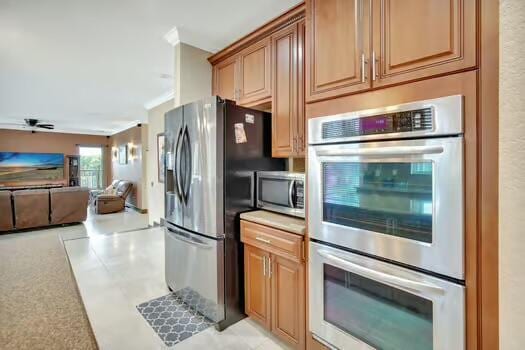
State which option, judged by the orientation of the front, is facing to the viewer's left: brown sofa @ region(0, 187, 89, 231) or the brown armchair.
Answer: the brown armchair

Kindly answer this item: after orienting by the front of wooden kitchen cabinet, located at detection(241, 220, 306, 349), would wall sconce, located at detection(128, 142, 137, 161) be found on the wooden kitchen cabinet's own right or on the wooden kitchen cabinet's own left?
on the wooden kitchen cabinet's own right

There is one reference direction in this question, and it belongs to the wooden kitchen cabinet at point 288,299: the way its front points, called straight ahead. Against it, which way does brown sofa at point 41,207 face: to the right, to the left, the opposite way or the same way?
to the right

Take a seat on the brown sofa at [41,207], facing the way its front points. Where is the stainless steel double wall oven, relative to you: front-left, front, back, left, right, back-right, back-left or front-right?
back

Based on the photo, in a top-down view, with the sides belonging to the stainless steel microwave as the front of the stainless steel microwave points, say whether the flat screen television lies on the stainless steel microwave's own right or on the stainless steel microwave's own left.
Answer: on the stainless steel microwave's own right

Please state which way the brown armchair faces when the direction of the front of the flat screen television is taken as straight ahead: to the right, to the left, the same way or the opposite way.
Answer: to the right

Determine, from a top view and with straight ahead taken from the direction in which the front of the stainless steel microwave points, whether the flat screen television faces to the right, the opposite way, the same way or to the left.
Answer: to the left

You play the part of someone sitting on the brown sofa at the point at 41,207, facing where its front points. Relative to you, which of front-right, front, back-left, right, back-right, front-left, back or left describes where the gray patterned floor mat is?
back

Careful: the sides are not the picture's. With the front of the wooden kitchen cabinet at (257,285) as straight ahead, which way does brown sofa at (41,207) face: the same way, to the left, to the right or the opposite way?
to the right

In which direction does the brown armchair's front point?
to the viewer's left

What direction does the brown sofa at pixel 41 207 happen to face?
away from the camera

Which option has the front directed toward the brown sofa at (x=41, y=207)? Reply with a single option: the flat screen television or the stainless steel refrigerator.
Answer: the flat screen television

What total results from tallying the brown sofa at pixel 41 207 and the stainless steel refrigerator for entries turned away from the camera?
1

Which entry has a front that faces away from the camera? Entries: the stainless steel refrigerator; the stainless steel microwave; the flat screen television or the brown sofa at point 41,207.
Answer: the brown sofa
